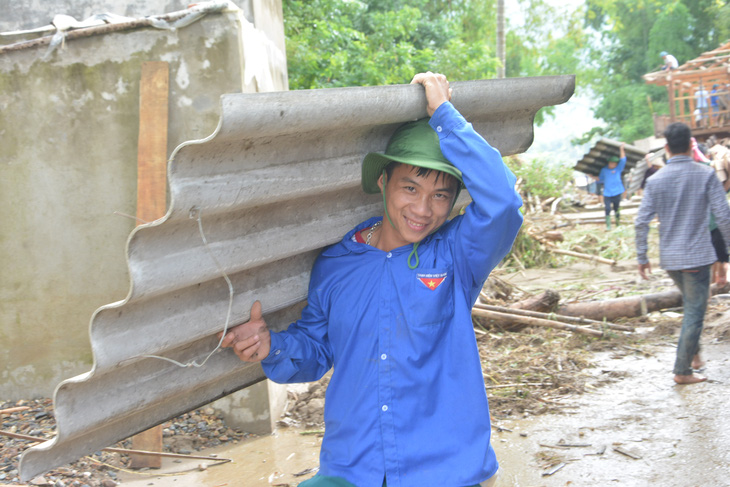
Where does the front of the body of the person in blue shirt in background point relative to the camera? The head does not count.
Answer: toward the camera

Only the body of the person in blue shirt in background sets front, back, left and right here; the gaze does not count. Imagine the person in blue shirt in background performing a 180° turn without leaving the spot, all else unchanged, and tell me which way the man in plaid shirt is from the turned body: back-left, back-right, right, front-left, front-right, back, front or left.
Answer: back

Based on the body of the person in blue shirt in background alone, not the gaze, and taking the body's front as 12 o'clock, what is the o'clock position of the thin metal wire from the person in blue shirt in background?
The thin metal wire is roughly at 12 o'clock from the person in blue shirt in background.

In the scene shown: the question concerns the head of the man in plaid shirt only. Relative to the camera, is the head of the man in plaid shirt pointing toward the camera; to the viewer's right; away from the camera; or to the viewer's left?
away from the camera

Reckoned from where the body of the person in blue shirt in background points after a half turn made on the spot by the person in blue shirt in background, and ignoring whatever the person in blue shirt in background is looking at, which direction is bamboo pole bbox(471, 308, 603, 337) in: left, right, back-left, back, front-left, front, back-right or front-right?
back

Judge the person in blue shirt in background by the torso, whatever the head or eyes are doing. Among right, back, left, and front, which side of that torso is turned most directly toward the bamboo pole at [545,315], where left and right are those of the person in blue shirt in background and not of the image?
front

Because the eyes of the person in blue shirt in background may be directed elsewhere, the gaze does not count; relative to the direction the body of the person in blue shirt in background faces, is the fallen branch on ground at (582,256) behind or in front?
in front

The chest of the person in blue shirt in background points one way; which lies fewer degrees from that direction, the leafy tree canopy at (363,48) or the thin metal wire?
the thin metal wire

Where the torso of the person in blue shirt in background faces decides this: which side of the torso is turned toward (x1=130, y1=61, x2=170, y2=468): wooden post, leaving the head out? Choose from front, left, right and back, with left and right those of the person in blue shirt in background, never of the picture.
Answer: front

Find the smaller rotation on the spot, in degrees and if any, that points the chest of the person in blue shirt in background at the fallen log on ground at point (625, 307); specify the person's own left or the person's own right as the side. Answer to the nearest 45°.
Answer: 0° — they already face it
